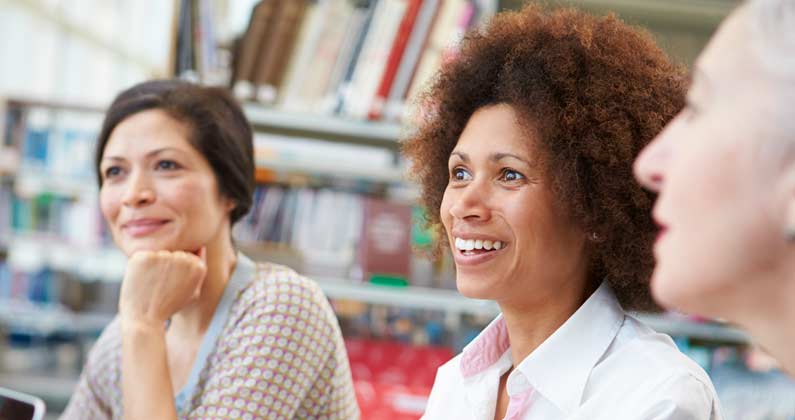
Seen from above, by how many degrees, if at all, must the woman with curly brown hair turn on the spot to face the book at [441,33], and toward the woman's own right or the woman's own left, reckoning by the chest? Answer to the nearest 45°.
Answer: approximately 135° to the woman's own right

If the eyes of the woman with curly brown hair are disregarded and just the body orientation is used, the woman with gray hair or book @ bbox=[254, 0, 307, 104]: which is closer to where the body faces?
the woman with gray hair

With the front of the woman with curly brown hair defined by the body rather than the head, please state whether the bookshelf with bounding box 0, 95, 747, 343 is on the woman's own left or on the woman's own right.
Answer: on the woman's own right

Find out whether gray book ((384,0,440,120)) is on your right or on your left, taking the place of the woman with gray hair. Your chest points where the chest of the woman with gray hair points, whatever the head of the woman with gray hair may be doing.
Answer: on your right

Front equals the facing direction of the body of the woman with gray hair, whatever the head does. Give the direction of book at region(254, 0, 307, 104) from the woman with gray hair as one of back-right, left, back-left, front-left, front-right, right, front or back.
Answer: front-right

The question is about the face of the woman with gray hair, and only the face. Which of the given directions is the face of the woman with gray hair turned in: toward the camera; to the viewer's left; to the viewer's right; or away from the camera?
to the viewer's left

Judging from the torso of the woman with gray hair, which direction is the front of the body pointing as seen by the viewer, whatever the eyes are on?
to the viewer's left

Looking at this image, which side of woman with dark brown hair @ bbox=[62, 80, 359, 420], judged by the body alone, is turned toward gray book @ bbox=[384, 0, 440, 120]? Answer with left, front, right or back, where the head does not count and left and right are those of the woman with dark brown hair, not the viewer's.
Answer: back

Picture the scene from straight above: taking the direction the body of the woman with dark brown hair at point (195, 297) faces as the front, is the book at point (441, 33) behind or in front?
behind
